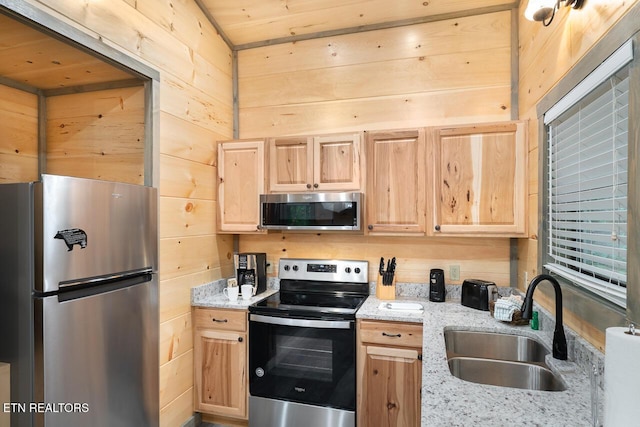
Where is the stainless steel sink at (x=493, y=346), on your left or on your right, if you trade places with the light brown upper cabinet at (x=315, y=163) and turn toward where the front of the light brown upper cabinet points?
on your left

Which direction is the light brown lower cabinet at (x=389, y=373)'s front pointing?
toward the camera

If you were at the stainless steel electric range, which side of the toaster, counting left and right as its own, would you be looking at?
right

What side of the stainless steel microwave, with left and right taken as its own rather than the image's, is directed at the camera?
front

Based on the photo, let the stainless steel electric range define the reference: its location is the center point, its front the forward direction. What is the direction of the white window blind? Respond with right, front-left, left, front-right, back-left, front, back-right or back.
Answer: front-left

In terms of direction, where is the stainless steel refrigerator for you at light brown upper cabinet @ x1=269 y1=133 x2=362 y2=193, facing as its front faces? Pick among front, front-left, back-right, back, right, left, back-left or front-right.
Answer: front-right

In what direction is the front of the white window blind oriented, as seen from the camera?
facing the viewer and to the left of the viewer
